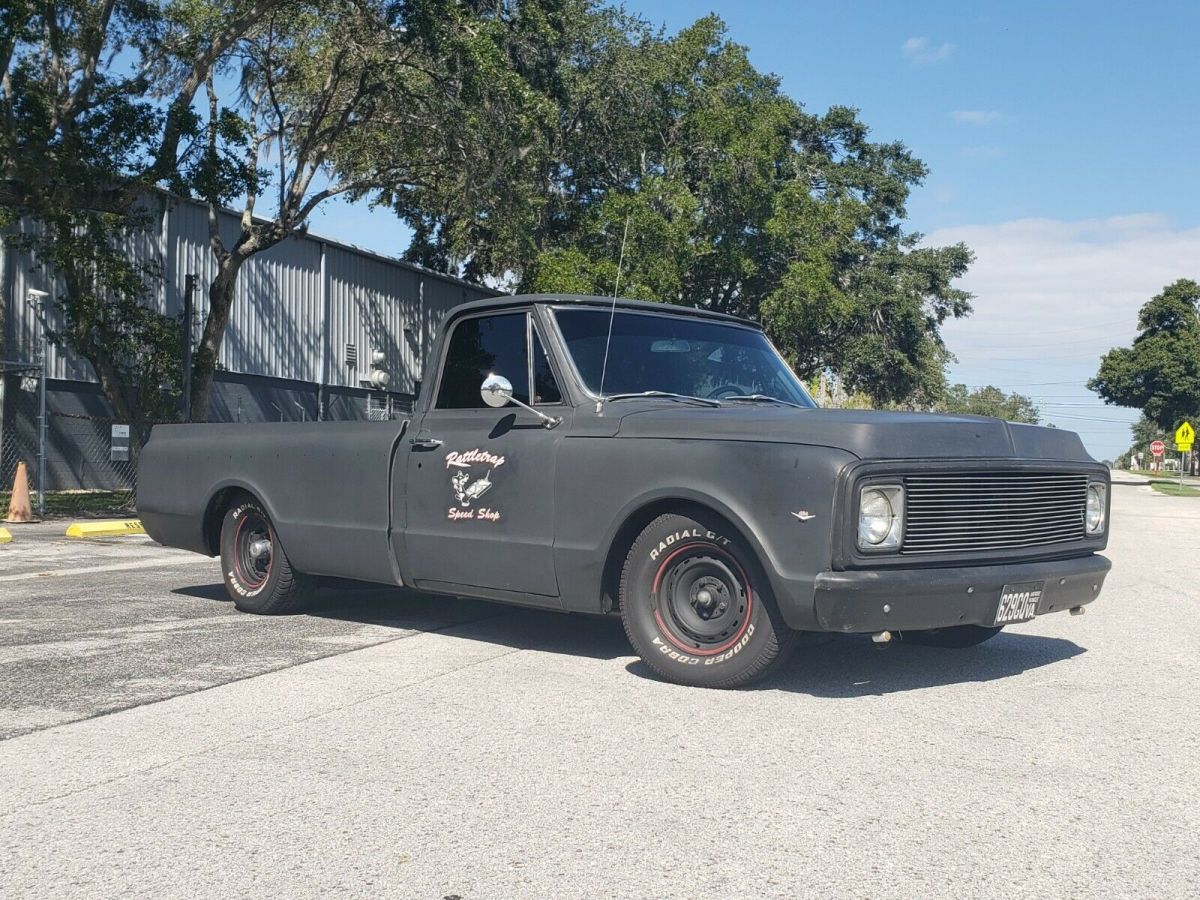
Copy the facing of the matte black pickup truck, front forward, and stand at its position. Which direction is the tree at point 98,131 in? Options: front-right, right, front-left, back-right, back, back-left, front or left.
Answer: back

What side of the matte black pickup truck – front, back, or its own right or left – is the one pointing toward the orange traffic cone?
back

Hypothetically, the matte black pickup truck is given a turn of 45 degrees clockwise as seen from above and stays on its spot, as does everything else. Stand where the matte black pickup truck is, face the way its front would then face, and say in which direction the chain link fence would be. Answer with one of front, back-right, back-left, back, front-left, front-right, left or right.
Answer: back-right

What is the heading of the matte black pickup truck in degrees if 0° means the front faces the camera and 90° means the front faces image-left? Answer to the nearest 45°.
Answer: approximately 315°

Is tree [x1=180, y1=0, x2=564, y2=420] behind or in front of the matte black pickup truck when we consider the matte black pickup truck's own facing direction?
behind

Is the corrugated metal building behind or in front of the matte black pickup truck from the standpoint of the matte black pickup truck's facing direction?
behind

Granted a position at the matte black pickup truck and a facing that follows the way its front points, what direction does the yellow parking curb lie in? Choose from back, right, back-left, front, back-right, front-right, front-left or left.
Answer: back
